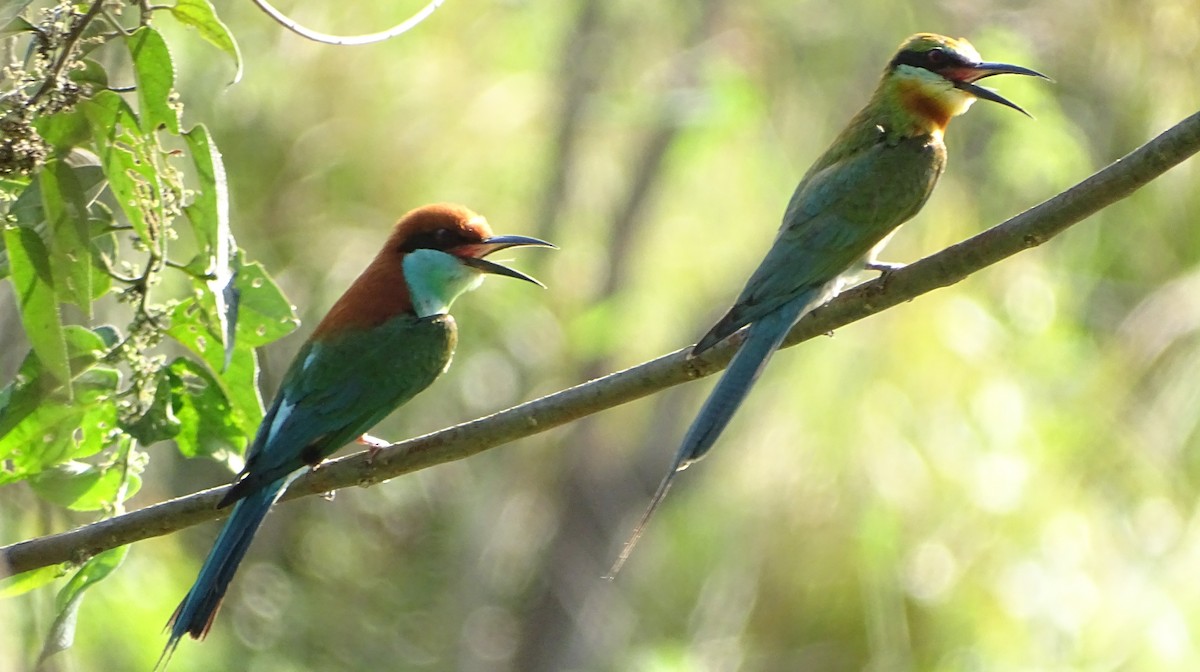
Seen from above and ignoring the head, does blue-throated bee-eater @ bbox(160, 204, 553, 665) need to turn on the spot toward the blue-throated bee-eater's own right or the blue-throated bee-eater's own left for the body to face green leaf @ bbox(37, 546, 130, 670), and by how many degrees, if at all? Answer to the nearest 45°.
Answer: approximately 135° to the blue-throated bee-eater's own right

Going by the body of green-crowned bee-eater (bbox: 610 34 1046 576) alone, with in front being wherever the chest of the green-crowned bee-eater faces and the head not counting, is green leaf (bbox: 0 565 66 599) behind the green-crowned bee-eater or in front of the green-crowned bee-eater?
behind

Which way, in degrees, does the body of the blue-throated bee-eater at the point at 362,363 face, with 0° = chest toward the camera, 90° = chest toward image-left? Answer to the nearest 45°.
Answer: approximately 270°

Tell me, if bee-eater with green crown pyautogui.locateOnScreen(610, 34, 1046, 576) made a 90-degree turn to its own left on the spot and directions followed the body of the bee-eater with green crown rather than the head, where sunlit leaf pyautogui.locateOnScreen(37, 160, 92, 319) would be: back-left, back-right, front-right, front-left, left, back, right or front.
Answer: back-left

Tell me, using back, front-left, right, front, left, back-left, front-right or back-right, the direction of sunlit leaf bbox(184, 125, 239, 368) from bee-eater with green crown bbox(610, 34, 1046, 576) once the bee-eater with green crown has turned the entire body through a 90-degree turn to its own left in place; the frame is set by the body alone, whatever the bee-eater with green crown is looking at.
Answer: back-left

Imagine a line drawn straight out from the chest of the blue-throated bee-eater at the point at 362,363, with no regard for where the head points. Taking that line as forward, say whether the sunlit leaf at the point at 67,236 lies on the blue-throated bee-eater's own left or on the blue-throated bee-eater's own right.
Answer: on the blue-throated bee-eater's own right

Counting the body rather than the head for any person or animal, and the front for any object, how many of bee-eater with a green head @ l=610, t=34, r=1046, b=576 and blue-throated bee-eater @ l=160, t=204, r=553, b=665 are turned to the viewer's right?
2

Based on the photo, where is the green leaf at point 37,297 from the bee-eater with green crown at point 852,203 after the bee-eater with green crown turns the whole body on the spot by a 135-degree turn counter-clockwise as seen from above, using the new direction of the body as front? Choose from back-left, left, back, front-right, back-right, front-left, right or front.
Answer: left

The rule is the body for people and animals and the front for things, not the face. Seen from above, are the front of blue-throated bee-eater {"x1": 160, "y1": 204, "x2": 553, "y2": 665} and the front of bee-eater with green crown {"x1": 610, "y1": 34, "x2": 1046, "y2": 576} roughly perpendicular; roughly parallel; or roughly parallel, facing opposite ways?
roughly parallel

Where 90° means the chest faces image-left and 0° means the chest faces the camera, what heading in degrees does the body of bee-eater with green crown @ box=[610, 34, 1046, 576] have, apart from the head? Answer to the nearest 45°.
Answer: approximately 270°
